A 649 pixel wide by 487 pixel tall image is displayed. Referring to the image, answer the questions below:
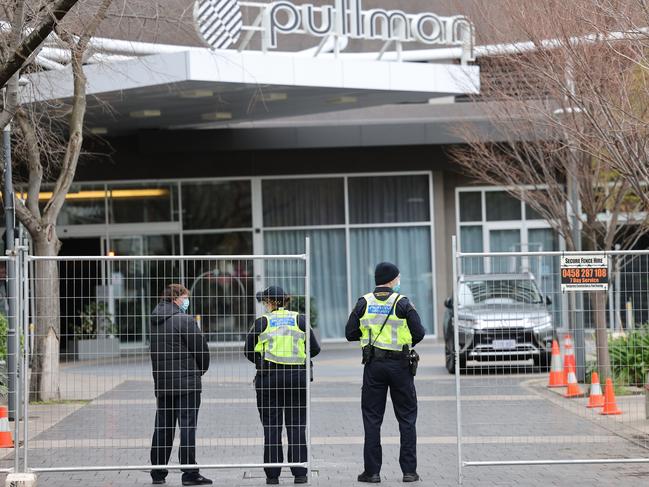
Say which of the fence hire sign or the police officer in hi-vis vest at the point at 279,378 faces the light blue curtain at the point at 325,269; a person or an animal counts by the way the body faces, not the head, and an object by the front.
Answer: the police officer in hi-vis vest

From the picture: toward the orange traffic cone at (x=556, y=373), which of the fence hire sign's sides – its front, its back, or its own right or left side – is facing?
back

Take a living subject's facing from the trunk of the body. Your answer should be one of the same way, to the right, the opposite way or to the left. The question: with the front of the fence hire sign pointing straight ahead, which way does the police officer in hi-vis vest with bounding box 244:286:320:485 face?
the opposite way

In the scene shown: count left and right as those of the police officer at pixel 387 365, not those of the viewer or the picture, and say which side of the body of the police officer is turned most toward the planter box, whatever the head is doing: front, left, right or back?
front

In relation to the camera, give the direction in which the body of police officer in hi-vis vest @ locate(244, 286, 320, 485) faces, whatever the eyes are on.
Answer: away from the camera

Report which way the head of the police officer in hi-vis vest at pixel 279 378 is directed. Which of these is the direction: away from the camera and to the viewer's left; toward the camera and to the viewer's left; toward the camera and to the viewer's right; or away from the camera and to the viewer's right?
away from the camera and to the viewer's left

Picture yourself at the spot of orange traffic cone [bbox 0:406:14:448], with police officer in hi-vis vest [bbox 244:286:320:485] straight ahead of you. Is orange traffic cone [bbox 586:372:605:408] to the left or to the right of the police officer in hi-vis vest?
left

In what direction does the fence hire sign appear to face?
toward the camera

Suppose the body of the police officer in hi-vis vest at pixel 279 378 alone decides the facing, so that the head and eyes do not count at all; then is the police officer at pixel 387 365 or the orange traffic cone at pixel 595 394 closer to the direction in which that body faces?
the orange traffic cone

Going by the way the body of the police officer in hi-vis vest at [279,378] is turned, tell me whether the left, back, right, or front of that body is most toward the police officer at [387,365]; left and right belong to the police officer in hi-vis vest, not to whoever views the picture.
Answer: right

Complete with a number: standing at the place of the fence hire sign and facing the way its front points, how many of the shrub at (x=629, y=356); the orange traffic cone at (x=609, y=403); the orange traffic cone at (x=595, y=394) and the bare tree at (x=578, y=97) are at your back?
4

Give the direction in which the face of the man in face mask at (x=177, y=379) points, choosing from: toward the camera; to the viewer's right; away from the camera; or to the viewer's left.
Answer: to the viewer's right
